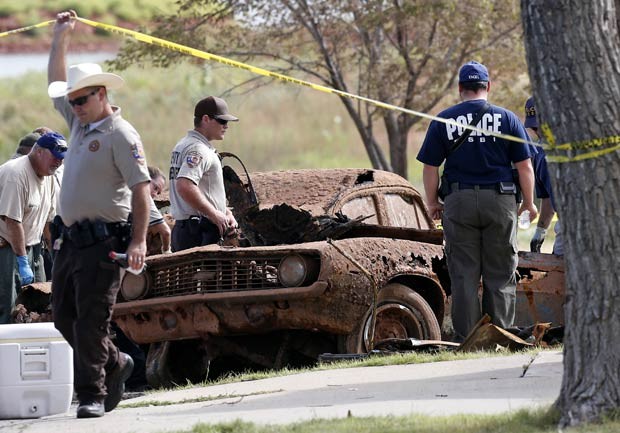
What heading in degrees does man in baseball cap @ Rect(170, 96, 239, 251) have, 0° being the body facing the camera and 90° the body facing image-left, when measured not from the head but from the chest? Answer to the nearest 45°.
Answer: approximately 270°

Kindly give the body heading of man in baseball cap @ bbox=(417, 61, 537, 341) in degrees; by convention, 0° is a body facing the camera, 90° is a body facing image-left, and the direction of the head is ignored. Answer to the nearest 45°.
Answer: approximately 180°

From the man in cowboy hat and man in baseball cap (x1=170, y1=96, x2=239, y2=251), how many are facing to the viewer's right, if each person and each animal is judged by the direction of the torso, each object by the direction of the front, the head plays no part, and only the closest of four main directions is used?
1

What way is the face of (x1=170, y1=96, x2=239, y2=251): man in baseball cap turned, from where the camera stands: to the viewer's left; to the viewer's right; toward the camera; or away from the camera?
to the viewer's right

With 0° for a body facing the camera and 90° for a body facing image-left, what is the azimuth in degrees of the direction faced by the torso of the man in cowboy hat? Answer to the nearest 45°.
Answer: approximately 45°

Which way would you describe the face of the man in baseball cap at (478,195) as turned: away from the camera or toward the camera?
away from the camera

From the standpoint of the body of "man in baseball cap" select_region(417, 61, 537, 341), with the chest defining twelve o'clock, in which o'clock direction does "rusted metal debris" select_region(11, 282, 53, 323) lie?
The rusted metal debris is roughly at 9 o'clock from the man in baseball cap.

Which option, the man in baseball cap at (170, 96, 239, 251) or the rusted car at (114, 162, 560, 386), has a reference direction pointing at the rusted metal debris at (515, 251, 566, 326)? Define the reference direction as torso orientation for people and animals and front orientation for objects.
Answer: the man in baseball cap
